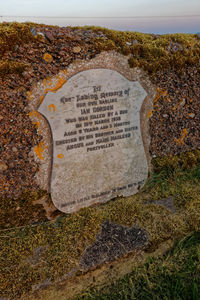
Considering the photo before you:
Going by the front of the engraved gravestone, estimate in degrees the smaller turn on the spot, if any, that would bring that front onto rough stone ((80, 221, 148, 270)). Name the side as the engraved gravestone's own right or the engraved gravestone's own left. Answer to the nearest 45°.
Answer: approximately 45° to the engraved gravestone's own right

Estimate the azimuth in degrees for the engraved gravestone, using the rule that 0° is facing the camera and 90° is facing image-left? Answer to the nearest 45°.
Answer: approximately 315°
